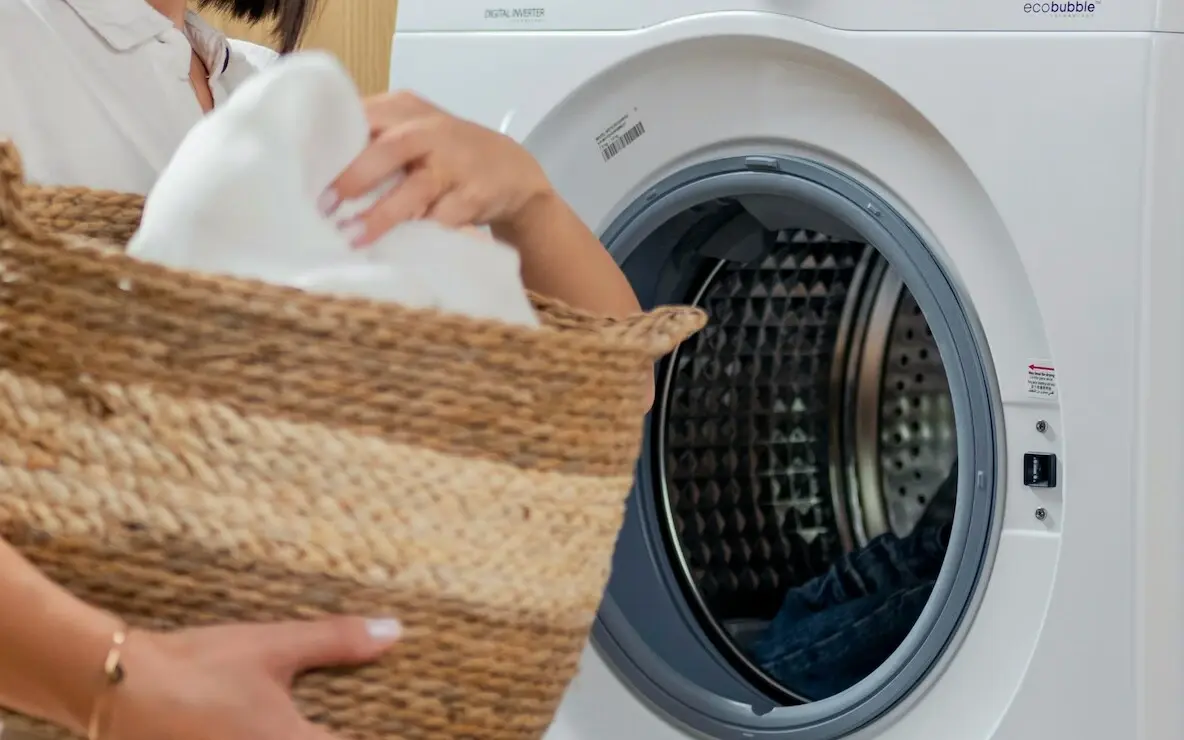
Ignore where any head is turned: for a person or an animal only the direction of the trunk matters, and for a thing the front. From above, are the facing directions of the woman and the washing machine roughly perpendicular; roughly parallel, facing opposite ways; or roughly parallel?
roughly perpendicular

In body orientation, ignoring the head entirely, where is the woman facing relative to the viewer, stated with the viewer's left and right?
facing the viewer and to the right of the viewer

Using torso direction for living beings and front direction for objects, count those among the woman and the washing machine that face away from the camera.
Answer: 0

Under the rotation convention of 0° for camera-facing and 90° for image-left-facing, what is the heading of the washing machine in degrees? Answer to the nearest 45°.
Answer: approximately 45°
